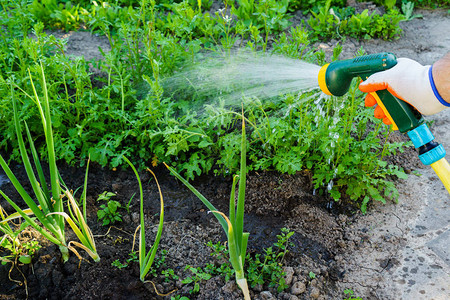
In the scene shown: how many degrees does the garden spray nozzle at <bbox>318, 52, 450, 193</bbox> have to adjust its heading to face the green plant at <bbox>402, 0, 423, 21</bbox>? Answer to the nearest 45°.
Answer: approximately 90° to its right

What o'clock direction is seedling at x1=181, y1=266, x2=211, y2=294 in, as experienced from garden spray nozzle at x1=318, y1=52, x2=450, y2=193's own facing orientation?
The seedling is roughly at 11 o'clock from the garden spray nozzle.

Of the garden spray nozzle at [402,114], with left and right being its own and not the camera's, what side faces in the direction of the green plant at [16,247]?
front

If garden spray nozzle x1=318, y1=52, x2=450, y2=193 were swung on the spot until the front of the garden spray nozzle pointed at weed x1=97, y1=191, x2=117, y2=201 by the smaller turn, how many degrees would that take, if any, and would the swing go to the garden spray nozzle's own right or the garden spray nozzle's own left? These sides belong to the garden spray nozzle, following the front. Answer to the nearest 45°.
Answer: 0° — it already faces it

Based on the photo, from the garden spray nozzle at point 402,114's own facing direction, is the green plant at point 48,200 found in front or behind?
in front

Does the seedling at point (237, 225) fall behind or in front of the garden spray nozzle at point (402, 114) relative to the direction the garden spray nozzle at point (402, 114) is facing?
in front

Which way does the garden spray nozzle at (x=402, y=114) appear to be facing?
to the viewer's left

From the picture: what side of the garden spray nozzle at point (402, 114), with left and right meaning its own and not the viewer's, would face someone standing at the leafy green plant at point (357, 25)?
right

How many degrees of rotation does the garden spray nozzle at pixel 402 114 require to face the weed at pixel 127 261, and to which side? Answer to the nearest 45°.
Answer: approximately 45° to its left
